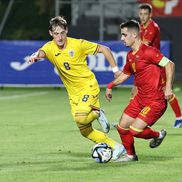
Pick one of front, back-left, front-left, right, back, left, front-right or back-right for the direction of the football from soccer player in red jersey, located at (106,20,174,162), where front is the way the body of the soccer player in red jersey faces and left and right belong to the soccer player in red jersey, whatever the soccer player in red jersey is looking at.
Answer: front

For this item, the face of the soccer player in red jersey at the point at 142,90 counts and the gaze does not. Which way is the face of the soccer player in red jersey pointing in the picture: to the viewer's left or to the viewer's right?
to the viewer's left

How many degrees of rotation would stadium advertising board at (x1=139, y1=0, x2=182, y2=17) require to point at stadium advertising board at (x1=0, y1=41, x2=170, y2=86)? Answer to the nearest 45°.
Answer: approximately 45° to its right

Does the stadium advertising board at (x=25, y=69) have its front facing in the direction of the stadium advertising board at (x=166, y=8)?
no

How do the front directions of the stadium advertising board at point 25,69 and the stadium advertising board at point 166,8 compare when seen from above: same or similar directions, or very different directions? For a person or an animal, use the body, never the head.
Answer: same or similar directions

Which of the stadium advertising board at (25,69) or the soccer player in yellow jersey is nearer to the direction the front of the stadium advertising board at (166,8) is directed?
the soccer player in yellow jersey

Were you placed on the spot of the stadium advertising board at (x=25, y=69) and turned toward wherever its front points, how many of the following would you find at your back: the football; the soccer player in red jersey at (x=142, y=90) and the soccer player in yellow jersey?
0

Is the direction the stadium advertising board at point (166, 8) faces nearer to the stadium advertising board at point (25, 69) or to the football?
the football

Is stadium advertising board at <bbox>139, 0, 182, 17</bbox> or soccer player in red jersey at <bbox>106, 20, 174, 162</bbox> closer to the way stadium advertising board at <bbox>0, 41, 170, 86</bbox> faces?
the soccer player in red jersey

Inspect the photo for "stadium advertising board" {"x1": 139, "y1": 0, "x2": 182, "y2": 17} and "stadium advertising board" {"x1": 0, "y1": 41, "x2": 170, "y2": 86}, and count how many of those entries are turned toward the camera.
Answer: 2

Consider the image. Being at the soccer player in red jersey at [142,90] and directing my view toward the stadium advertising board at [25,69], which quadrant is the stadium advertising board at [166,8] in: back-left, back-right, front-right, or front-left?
front-right

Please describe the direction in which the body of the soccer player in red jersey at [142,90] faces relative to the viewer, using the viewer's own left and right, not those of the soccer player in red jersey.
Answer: facing the viewer and to the left of the viewer

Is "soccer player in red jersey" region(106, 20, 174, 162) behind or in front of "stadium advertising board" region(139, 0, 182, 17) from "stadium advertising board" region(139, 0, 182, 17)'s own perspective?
in front

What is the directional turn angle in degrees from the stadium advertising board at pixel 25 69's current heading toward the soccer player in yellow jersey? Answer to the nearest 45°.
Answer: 0° — it already faces them

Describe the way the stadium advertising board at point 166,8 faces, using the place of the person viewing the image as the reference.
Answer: facing the viewer

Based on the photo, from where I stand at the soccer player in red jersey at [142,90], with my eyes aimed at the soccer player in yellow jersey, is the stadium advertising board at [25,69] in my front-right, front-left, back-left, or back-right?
front-right

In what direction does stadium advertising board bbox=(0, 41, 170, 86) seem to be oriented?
toward the camera

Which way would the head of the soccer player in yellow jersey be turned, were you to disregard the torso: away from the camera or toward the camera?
toward the camera
